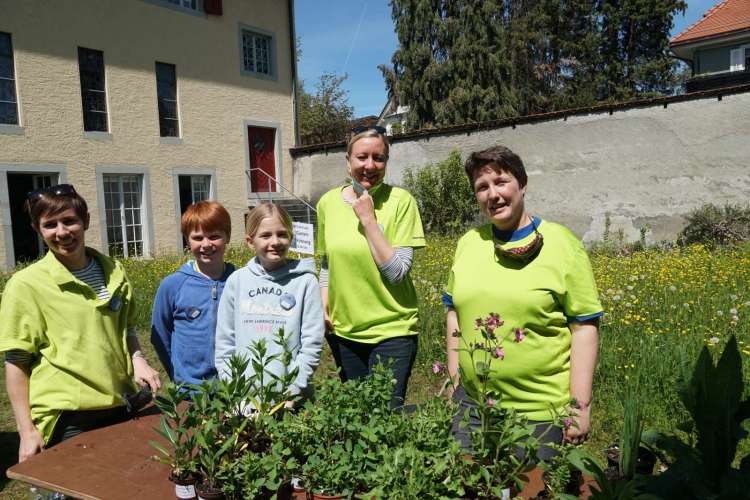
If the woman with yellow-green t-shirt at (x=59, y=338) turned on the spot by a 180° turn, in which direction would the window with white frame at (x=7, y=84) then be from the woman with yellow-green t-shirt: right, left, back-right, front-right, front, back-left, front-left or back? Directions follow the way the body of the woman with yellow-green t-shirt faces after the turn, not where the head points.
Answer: front-right

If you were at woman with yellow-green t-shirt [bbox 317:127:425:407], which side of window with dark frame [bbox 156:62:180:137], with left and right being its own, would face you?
front

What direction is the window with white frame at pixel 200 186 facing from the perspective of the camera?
toward the camera

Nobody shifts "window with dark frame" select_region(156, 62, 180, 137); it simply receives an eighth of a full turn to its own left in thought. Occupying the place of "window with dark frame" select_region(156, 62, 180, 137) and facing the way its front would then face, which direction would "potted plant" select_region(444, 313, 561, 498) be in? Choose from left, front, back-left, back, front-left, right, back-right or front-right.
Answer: front-right

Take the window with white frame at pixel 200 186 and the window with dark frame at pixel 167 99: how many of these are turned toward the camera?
2

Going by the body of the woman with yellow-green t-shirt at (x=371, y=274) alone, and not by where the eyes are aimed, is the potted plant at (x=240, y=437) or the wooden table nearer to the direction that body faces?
the potted plant

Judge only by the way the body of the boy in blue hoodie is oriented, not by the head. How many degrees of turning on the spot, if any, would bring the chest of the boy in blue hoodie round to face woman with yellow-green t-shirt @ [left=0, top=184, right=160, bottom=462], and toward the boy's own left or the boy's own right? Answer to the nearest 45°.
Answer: approximately 135° to the boy's own right

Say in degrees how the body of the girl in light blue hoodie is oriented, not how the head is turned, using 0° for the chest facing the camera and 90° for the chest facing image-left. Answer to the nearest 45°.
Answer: approximately 0°

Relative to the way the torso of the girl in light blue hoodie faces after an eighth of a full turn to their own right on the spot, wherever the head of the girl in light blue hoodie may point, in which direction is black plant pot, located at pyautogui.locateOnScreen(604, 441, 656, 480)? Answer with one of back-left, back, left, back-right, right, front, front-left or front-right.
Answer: left

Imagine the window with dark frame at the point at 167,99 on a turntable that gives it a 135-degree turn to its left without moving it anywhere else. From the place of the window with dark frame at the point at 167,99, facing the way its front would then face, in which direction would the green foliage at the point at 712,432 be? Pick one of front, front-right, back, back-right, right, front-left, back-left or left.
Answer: back-right

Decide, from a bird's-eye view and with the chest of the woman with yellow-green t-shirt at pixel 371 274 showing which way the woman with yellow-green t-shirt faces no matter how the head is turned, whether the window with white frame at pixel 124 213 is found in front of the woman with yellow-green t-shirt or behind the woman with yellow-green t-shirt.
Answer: behind

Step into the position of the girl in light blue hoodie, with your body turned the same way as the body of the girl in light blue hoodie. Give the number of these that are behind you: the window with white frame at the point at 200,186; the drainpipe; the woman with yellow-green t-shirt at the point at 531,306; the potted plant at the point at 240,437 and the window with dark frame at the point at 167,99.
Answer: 3

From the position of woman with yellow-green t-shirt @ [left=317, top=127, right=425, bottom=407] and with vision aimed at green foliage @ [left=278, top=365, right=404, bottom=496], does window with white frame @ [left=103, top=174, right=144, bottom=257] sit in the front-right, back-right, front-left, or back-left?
back-right

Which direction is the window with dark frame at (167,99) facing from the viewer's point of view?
toward the camera

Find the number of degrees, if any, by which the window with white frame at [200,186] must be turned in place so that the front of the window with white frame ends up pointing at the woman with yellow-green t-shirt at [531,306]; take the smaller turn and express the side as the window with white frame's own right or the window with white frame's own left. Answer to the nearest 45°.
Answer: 0° — it already faces them

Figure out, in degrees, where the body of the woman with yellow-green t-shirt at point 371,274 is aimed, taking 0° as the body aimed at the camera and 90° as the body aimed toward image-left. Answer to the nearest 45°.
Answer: approximately 0°

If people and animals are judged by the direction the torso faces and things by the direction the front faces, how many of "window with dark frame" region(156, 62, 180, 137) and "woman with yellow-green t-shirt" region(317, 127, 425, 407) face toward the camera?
2
